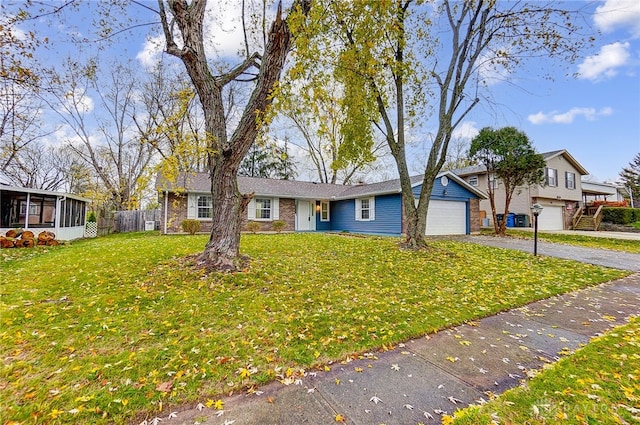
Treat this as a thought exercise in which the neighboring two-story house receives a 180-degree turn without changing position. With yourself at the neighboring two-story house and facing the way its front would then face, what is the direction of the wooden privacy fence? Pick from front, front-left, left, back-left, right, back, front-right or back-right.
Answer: left

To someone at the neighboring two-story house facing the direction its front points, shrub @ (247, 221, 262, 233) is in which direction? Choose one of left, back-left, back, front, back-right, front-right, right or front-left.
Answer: right

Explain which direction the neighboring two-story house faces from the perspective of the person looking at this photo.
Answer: facing the viewer and to the right of the viewer

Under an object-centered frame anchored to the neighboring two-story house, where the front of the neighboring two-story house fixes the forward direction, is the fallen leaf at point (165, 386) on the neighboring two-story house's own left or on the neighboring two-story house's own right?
on the neighboring two-story house's own right

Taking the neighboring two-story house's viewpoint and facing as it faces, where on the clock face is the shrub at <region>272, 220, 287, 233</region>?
The shrub is roughly at 3 o'clock from the neighboring two-story house.

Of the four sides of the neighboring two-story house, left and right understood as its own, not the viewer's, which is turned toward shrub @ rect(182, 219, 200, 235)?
right
